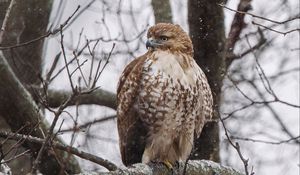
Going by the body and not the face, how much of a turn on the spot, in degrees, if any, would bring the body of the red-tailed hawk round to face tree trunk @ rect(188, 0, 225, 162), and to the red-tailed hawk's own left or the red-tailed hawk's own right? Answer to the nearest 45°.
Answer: approximately 135° to the red-tailed hawk's own left

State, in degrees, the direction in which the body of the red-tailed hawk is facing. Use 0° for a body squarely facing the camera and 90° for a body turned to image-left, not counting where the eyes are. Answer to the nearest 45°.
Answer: approximately 0°
